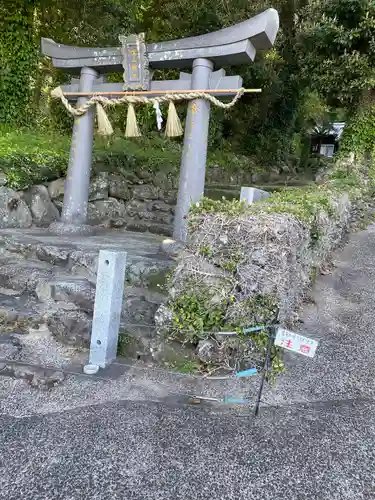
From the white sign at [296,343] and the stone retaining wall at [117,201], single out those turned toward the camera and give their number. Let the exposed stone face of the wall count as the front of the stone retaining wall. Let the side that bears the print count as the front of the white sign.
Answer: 2

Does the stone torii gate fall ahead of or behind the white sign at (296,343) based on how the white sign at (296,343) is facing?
behind

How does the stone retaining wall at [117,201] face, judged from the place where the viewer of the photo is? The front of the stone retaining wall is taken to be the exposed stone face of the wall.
facing the viewer

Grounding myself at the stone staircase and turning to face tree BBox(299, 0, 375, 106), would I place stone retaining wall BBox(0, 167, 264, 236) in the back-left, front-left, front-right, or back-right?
front-left

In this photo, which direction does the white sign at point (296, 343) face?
toward the camera

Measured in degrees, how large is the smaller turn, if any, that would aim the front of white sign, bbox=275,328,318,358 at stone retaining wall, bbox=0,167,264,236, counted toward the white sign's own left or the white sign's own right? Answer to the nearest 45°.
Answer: approximately 135° to the white sign's own right

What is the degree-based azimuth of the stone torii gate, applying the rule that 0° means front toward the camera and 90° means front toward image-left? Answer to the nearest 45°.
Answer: approximately 45°

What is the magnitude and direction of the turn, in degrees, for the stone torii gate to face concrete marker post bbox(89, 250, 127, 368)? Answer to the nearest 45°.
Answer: approximately 45° to its left

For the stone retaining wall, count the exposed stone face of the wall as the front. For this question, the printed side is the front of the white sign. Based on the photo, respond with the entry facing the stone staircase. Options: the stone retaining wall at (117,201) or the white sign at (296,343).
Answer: the stone retaining wall

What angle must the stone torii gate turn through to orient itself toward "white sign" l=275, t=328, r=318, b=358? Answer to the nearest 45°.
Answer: approximately 45° to its left

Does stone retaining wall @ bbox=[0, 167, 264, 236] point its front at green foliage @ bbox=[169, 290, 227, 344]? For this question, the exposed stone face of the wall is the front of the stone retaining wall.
yes

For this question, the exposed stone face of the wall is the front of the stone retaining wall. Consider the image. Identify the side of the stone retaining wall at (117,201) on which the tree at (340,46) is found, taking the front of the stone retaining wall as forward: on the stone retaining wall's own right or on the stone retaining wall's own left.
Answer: on the stone retaining wall's own left

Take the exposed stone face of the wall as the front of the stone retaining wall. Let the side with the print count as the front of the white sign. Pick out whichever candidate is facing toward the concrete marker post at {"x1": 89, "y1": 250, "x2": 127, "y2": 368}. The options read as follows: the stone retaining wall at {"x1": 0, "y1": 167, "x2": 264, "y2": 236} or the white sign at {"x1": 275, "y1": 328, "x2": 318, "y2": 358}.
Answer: the stone retaining wall

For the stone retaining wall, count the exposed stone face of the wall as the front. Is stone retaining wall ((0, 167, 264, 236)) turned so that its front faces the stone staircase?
yes
